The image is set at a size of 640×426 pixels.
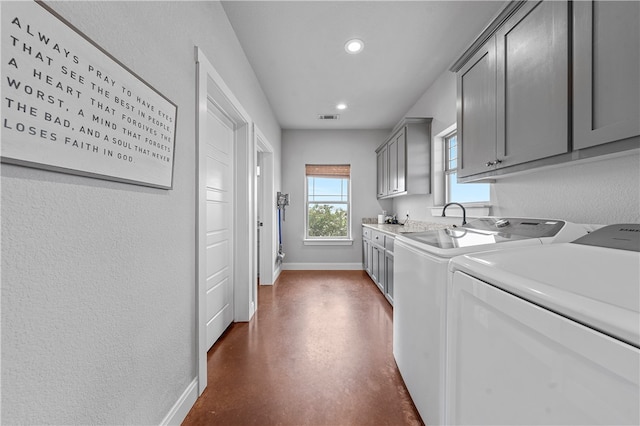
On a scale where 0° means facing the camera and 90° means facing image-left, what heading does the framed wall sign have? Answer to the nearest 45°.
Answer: approximately 315°

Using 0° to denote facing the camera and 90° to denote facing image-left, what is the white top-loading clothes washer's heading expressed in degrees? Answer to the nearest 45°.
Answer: approximately 45°

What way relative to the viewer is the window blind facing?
toward the camera

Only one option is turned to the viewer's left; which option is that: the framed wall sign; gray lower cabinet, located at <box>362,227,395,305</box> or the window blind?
the gray lower cabinet

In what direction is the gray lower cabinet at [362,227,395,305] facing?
to the viewer's left

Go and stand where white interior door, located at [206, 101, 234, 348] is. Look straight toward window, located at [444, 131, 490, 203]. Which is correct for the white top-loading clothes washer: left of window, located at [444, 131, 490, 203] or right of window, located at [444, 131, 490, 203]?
right

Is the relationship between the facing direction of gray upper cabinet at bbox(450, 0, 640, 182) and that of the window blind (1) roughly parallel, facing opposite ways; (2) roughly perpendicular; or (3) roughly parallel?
roughly perpendicular

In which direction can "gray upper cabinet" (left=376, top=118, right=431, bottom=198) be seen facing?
to the viewer's left

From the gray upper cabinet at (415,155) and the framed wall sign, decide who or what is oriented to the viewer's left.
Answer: the gray upper cabinet

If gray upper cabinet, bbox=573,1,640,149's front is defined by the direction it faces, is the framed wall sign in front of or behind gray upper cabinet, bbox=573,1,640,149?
in front

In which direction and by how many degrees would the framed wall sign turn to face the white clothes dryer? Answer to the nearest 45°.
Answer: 0° — it already faces it

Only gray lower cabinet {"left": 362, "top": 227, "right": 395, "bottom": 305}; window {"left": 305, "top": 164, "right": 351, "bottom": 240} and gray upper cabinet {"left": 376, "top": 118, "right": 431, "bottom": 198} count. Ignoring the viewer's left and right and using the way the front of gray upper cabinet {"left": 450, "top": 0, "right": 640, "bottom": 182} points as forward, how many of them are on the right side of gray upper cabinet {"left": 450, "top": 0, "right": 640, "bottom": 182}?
3

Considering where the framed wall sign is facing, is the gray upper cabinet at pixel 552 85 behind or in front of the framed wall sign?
in front

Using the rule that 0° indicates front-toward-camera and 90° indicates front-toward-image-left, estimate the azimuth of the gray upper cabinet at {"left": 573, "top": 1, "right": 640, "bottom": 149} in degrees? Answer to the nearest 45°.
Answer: approximately 45°

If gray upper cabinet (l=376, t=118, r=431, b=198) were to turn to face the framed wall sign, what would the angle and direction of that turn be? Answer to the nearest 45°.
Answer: approximately 90° to its left

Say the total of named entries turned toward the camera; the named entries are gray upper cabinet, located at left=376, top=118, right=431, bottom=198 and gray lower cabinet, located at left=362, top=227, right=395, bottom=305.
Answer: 0

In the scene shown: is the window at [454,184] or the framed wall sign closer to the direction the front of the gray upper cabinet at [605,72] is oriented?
the framed wall sign
